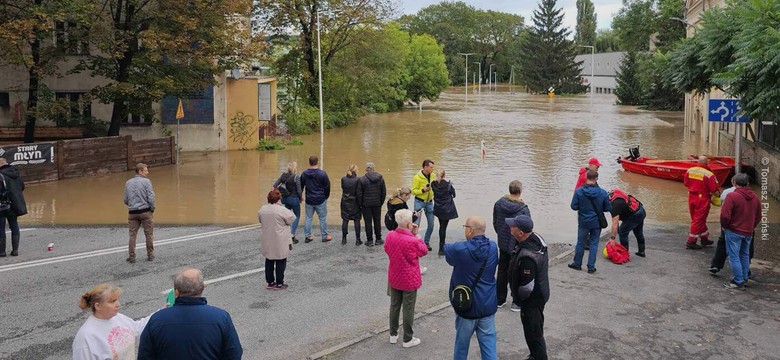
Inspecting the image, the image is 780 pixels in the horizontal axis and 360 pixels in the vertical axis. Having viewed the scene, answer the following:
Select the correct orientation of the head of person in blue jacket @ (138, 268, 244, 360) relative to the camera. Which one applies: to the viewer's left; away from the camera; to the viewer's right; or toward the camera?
away from the camera

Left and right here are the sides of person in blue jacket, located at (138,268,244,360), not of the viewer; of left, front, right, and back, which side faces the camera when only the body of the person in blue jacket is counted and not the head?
back

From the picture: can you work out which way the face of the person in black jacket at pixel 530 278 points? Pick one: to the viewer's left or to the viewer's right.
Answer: to the viewer's left

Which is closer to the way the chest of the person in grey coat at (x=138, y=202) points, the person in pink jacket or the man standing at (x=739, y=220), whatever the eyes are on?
the man standing

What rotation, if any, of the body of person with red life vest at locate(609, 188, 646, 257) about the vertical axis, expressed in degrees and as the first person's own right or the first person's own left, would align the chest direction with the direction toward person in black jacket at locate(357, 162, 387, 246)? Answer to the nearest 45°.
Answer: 0° — they already face them

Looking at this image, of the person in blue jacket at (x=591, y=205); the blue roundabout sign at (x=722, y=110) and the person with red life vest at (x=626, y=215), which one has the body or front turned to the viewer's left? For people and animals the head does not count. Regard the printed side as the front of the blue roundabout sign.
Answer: the person with red life vest

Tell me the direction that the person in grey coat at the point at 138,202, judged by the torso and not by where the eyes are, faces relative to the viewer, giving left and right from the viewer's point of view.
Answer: facing away from the viewer and to the right of the viewer

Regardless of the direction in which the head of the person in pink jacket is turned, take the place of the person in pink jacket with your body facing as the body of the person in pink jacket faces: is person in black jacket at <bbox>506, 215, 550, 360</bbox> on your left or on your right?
on your right
